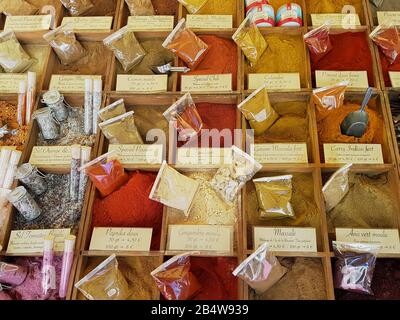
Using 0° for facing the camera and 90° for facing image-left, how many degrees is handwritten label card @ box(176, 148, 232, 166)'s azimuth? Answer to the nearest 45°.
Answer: approximately 0°

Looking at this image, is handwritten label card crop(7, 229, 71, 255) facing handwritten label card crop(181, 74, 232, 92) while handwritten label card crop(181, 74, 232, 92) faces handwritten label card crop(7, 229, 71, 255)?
no

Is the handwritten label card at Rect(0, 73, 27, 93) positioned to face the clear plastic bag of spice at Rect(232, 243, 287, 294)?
no

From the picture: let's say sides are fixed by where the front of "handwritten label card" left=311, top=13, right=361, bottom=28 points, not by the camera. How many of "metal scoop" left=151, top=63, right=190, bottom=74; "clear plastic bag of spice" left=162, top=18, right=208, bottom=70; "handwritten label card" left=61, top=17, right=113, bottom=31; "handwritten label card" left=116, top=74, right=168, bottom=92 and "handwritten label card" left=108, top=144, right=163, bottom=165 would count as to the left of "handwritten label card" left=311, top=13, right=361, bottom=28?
0

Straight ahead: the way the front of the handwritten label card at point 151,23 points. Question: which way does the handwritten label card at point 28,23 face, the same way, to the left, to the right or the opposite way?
the same way

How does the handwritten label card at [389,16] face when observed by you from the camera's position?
facing the viewer

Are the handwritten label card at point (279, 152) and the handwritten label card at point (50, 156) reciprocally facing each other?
no

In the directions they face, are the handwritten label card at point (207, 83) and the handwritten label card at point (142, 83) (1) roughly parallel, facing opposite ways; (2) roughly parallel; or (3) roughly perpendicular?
roughly parallel

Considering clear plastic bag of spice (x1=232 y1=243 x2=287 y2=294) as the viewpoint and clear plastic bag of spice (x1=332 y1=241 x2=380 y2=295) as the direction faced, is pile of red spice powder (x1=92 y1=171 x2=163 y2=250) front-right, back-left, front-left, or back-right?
back-left

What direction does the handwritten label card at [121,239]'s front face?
toward the camera

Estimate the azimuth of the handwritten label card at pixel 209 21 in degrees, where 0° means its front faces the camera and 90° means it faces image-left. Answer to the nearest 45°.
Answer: approximately 0°

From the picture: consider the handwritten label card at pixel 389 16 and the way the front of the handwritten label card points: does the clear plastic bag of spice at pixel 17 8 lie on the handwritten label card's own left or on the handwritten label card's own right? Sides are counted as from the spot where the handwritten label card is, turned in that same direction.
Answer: on the handwritten label card's own right

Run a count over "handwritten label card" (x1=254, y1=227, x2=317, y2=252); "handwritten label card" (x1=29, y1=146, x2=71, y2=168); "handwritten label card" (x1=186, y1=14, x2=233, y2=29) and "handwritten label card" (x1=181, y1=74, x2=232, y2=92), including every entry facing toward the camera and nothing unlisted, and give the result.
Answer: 4

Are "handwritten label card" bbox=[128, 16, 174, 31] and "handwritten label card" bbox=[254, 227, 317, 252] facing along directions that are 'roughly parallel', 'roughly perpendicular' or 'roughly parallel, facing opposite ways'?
roughly parallel
